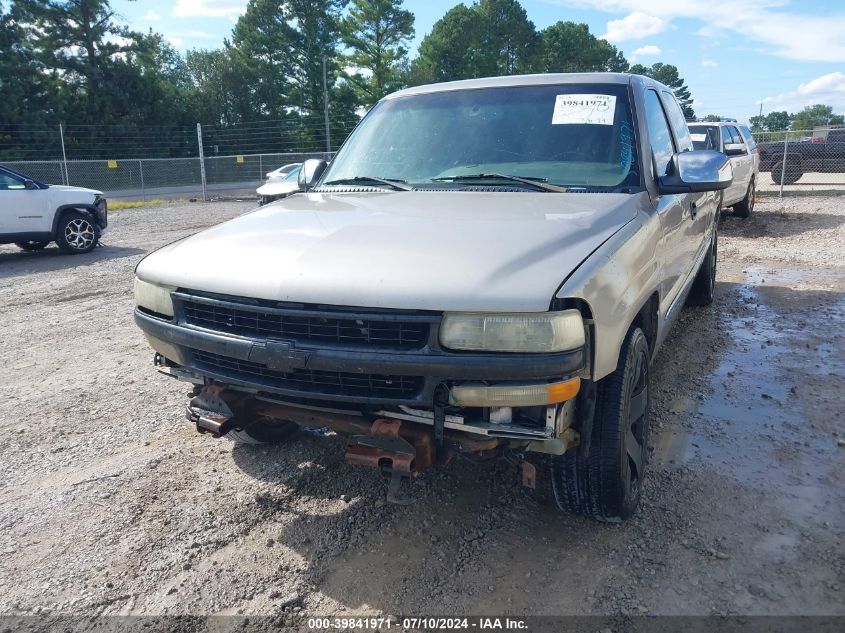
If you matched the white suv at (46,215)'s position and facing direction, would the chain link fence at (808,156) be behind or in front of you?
in front

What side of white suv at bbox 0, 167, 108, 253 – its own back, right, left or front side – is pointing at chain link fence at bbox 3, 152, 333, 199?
left

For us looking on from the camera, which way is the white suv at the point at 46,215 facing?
facing to the right of the viewer

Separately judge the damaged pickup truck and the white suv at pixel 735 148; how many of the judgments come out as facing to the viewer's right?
0

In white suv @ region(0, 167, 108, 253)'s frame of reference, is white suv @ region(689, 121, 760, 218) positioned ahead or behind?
ahead

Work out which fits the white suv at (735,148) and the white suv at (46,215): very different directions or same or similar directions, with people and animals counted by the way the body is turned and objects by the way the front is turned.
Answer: very different directions

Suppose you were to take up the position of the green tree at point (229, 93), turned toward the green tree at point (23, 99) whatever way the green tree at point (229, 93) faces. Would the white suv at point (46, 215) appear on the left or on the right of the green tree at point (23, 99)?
left

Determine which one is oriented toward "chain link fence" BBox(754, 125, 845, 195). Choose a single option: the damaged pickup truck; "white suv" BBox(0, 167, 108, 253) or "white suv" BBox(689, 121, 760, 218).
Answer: "white suv" BBox(0, 167, 108, 253)

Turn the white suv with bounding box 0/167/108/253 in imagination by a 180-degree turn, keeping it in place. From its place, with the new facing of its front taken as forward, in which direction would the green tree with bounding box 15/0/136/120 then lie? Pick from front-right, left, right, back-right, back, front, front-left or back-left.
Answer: right

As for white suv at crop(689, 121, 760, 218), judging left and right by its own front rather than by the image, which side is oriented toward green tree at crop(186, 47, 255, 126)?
right
